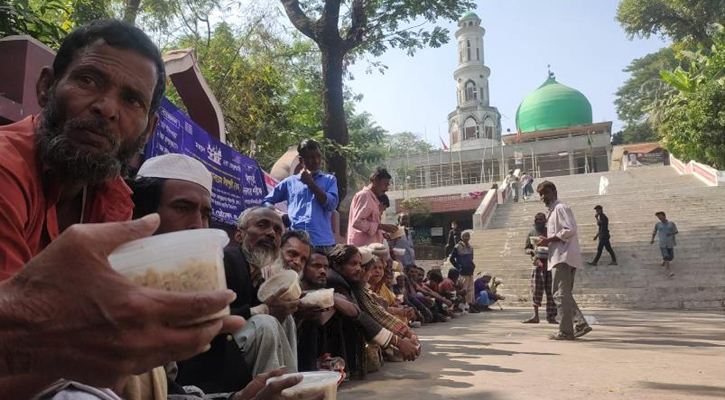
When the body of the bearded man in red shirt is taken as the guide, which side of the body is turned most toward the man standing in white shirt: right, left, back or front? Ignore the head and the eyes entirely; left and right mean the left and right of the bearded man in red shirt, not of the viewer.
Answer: left

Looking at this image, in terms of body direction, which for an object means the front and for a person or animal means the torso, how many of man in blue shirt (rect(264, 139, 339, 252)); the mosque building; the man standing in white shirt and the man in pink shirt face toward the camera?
2

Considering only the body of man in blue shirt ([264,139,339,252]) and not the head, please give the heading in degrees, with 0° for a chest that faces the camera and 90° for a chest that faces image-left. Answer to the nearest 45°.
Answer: approximately 0°

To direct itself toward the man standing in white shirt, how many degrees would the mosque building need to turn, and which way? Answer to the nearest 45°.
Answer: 0° — it already faces them

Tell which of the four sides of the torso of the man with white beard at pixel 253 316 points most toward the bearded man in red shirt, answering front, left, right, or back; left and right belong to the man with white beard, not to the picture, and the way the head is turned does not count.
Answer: right

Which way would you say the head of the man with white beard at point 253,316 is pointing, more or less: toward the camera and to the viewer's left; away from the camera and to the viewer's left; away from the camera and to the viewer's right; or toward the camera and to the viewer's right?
toward the camera and to the viewer's right

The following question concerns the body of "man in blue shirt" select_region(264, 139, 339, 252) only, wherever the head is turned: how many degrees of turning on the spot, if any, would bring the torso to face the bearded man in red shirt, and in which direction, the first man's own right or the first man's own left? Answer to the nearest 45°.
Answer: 0° — they already face them

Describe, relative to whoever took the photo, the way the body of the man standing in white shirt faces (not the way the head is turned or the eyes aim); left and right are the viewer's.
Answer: facing to the left of the viewer

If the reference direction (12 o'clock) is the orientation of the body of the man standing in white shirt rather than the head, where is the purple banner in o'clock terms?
The purple banner is roughly at 11 o'clock from the man standing in white shirt.

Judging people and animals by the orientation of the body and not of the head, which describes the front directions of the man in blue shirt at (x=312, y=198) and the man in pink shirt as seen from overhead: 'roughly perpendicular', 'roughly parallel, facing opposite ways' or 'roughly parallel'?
roughly perpendicular

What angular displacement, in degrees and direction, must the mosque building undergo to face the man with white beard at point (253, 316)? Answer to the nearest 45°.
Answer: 0° — it already faces them
